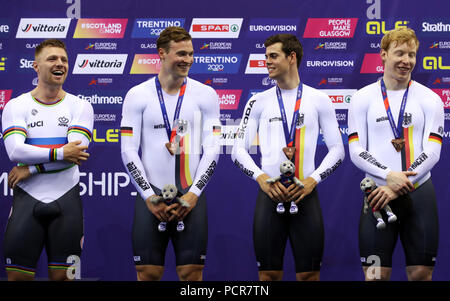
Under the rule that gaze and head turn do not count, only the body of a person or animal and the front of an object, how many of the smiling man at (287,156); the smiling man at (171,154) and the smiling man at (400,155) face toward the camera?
3

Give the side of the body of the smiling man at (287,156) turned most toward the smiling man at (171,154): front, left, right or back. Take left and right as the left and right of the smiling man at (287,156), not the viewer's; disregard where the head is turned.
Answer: right

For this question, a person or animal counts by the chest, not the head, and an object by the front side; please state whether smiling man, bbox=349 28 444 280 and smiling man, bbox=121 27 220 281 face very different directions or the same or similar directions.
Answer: same or similar directions

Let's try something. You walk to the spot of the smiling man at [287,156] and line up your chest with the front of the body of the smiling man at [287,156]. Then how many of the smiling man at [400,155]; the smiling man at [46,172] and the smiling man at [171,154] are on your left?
1

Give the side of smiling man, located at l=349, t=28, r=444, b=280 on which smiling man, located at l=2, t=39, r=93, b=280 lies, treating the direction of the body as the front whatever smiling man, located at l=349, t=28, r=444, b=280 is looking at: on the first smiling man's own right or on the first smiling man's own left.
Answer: on the first smiling man's own right

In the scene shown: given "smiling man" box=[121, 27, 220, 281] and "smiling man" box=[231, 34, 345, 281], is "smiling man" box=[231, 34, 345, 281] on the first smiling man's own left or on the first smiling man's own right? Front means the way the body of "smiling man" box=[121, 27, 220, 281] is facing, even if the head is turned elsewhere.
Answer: on the first smiling man's own left

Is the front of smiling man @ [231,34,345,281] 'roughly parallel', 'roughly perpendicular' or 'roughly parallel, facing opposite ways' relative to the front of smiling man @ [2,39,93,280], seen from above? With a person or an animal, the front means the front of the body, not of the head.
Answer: roughly parallel

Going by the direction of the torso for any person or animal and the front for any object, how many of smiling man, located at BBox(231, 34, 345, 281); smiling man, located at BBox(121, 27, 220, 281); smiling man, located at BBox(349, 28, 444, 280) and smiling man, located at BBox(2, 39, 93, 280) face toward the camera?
4

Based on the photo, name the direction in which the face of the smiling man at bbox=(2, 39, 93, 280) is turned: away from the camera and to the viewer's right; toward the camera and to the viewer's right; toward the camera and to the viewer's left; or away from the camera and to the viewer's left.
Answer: toward the camera and to the viewer's right

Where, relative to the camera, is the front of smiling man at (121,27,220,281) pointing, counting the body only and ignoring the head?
toward the camera

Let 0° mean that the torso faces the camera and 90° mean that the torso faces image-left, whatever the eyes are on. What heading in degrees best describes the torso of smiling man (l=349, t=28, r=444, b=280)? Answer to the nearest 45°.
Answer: approximately 0°

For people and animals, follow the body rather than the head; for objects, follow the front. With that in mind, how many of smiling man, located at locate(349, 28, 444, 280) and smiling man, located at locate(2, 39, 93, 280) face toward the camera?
2

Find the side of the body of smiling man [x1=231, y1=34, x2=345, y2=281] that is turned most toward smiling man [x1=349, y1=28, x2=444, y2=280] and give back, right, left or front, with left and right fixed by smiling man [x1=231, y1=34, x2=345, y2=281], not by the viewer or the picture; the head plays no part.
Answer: left

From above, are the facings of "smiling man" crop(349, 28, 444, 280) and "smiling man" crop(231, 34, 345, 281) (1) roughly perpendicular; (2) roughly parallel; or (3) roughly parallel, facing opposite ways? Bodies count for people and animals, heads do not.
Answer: roughly parallel

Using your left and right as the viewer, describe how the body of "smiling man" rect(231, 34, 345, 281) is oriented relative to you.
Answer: facing the viewer

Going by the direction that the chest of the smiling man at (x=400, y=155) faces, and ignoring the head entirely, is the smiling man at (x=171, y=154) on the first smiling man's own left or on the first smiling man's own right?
on the first smiling man's own right
